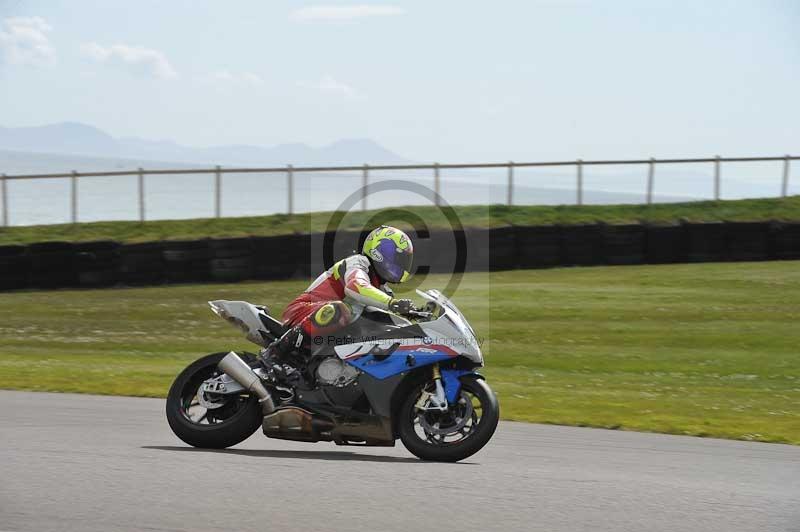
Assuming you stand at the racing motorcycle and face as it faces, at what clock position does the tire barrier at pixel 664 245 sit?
The tire barrier is roughly at 10 o'clock from the racing motorcycle.

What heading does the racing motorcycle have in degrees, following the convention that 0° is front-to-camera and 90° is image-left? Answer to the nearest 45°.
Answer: approximately 270°

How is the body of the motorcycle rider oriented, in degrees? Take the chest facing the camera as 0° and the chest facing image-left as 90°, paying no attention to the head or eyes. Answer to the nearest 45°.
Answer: approximately 270°

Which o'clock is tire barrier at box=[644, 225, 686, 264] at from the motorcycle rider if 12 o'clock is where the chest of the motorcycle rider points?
The tire barrier is roughly at 10 o'clock from the motorcycle rider.

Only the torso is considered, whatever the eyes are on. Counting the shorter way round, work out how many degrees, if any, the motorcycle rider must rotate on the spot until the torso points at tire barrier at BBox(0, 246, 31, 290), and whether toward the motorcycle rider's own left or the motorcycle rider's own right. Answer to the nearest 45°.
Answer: approximately 135° to the motorcycle rider's own left

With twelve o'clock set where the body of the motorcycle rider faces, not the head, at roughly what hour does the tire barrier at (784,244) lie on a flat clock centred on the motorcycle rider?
The tire barrier is roughly at 10 o'clock from the motorcycle rider.

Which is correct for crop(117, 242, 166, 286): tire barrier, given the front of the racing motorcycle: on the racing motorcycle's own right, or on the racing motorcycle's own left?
on the racing motorcycle's own left

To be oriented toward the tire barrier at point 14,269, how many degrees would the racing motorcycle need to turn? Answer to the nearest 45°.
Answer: approximately 135° to its left
